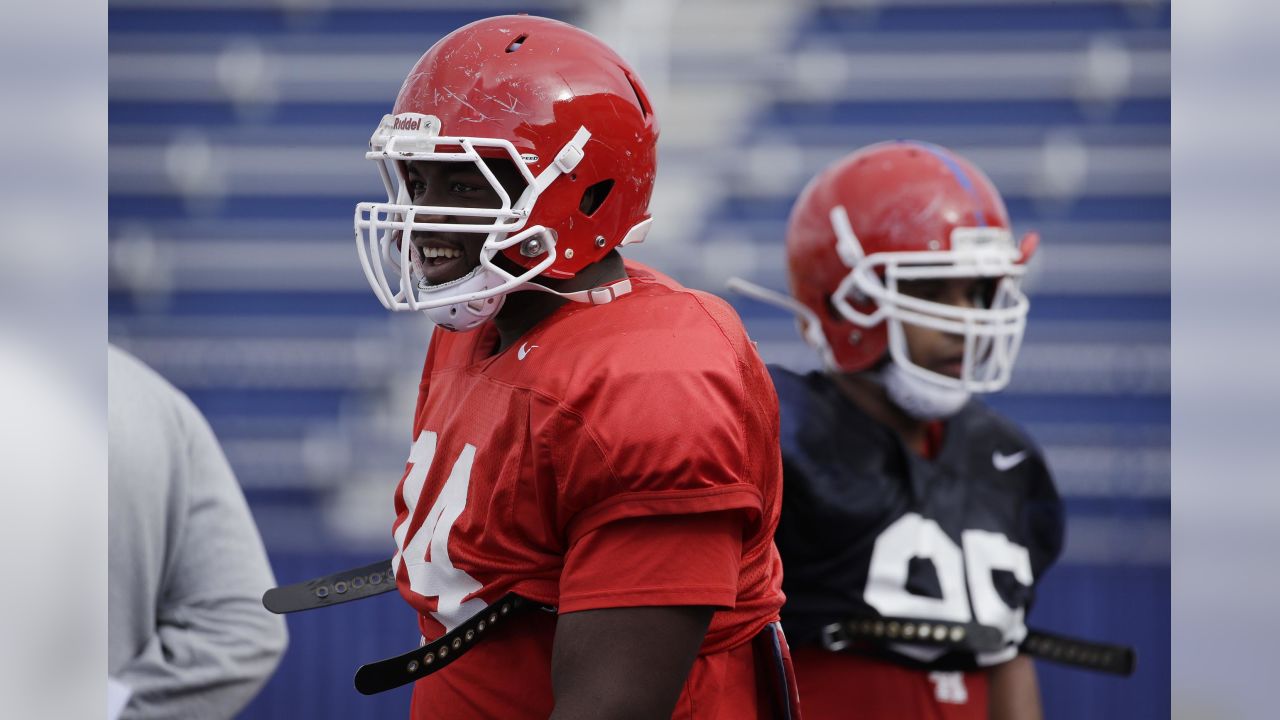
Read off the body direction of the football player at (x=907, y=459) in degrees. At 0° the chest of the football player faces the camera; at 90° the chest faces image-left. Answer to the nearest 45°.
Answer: approximately 315°

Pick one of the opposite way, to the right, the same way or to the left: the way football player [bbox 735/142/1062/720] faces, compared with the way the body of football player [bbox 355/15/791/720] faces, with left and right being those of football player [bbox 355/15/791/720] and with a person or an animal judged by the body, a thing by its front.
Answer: to the left

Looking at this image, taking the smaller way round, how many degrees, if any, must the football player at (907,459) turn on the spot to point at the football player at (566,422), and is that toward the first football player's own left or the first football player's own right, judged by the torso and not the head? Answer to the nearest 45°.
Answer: approximately 45° to the first football player's own right

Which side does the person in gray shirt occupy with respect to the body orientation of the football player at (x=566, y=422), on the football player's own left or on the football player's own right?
on the football player's own right

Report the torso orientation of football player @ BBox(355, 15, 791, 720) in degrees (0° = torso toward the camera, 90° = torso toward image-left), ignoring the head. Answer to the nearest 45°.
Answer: approximately 45°
